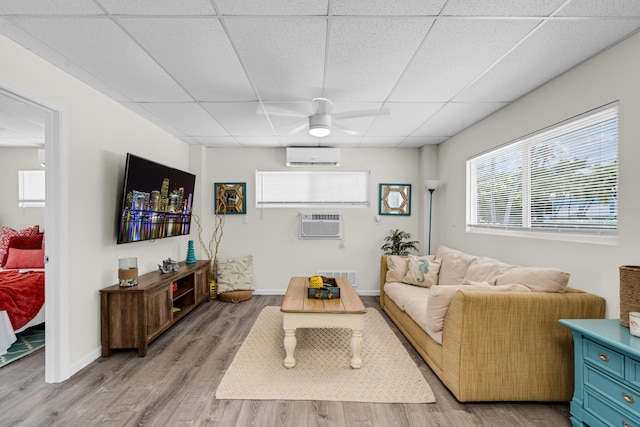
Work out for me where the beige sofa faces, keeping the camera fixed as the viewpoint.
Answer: facing the viewer and to the left of the viewer

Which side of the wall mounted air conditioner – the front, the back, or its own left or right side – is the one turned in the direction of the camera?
front

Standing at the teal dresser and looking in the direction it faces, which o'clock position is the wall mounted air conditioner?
The wall mounted air conditioner is roughly at 2 o'clock from the teal dresser.

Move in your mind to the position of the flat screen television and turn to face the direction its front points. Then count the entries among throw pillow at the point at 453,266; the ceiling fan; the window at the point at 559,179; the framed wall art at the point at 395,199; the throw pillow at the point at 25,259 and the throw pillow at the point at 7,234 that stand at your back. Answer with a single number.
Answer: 2

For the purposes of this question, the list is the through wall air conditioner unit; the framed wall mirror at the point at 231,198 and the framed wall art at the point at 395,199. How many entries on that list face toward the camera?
3

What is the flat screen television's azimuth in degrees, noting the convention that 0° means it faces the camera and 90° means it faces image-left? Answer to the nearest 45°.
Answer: approximately 315°

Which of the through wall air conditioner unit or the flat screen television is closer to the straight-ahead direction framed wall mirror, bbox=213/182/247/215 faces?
the flat screen television

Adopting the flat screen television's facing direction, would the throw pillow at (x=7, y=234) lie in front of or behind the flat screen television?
behind

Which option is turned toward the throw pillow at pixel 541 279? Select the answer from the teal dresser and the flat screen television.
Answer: the flat screen television

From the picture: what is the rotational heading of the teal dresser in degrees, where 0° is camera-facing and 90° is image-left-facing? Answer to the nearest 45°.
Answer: approximately 45°

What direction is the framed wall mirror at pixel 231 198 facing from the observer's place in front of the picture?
facing the viewer

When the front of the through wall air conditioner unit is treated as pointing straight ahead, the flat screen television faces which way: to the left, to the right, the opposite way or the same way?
to the left

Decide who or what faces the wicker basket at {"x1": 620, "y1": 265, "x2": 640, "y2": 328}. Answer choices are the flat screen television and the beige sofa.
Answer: the flat screen television

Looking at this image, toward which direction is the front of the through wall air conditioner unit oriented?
toward the camera
